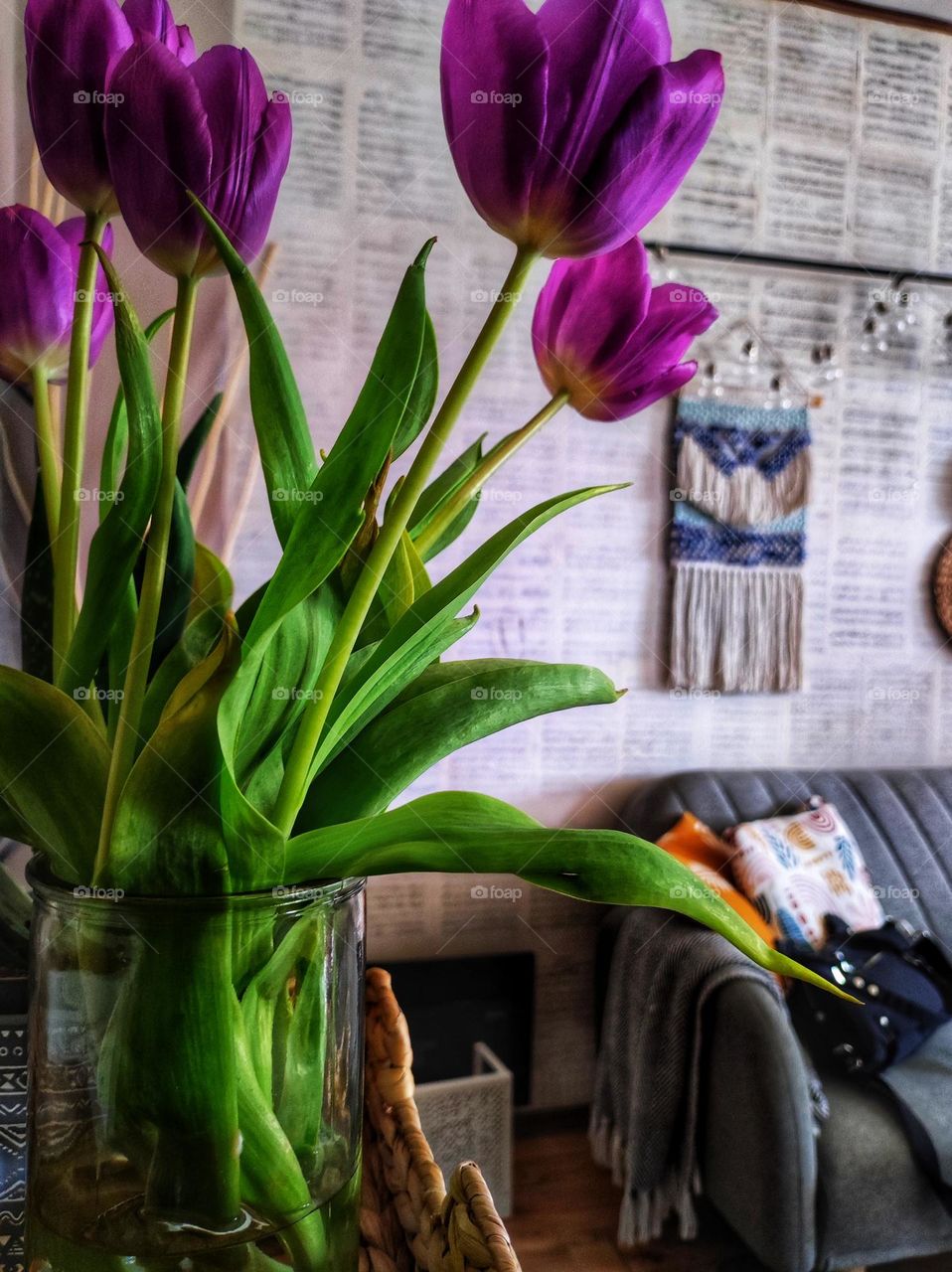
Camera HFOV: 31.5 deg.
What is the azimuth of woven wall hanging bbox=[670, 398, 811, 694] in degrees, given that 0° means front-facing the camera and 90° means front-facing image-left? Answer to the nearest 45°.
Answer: approximately 0°

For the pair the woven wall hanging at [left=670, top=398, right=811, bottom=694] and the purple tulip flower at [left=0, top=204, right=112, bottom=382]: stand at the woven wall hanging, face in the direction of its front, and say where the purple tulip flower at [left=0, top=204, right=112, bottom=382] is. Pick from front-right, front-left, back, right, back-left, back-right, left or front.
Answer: front

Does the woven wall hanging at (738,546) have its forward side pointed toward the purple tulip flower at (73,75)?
yes

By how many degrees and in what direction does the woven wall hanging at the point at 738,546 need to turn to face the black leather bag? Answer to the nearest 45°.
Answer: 0° — it already faces it

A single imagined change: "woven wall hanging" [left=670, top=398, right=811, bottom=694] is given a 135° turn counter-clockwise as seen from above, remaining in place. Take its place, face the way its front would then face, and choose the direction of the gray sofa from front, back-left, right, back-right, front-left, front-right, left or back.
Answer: back-right

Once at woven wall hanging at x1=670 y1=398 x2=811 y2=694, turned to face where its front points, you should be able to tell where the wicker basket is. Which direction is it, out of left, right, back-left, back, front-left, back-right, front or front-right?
front

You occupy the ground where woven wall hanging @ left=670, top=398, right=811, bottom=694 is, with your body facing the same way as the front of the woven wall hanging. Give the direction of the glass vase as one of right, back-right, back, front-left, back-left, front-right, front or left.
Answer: front

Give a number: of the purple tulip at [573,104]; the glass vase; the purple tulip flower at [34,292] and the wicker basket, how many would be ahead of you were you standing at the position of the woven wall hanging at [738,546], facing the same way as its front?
4

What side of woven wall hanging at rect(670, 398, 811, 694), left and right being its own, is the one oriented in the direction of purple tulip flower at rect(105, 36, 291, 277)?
front

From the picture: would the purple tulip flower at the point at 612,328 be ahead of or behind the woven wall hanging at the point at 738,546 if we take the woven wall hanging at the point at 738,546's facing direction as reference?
ahead

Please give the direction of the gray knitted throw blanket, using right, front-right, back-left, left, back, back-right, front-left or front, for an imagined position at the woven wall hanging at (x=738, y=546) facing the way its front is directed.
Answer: front
